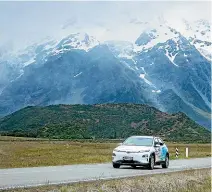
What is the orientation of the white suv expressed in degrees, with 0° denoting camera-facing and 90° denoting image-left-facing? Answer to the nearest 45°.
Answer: approximately 45°
